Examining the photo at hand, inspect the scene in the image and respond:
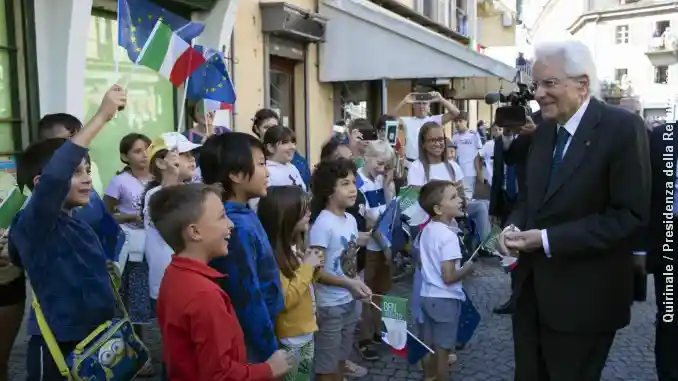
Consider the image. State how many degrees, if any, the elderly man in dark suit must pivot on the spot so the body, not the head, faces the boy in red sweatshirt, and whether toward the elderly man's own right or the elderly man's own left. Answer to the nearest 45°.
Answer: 0° — they already face them

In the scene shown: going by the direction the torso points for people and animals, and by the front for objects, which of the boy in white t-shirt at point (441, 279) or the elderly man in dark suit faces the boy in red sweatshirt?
the elderly man in dark suit

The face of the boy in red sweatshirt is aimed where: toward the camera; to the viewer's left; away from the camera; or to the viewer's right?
to the viewer's right

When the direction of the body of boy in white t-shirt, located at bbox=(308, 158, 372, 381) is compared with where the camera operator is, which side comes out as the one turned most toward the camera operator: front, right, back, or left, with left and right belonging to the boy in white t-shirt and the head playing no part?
left

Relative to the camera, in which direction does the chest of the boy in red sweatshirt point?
to the viewer's right

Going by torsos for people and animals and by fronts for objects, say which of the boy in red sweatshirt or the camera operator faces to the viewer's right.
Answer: the boy in red sweatshirt

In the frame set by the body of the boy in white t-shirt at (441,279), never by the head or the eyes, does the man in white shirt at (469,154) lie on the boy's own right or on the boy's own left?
on the boy's own left

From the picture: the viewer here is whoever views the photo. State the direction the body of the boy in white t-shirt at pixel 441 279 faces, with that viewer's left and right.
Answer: facing to the right of the viewer

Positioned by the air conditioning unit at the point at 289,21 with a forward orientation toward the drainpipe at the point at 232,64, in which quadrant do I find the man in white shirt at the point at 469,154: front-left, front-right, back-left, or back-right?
back-left

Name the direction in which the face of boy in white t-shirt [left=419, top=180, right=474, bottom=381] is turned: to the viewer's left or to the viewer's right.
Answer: to the viewer's right

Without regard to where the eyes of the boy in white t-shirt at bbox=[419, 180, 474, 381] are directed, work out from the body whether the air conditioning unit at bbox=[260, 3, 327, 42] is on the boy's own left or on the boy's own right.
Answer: on the boy's own left

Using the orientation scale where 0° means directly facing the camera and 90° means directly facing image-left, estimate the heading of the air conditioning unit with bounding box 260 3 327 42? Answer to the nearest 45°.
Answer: approximately 315°

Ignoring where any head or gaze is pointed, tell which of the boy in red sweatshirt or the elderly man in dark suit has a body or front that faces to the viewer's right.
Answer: the boy in red sweatshirt

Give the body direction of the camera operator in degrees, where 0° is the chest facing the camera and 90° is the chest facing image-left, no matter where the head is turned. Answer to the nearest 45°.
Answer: approximately 45°

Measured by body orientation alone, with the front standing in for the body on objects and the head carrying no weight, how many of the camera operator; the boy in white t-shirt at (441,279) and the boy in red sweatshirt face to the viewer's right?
2
